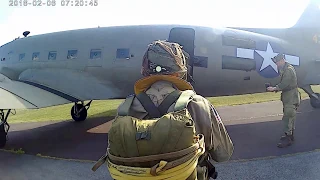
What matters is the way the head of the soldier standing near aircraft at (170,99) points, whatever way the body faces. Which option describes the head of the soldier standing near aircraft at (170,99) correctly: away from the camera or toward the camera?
away from the camera

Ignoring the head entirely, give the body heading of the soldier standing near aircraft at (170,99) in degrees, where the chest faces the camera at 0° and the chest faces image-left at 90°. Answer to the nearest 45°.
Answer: approximately 180°

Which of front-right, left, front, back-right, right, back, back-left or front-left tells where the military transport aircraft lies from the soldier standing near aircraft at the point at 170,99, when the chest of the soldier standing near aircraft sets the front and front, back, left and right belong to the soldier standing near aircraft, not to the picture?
front

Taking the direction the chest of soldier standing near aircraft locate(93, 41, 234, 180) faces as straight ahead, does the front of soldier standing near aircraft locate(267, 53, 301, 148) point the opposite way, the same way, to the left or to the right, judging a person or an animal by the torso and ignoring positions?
to the left

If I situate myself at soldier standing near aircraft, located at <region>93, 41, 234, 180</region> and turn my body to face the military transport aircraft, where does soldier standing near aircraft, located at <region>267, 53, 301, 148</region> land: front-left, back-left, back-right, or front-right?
front-right

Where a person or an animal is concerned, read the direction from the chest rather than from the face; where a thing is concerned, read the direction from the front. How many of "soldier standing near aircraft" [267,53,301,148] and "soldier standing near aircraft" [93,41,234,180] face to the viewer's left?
1

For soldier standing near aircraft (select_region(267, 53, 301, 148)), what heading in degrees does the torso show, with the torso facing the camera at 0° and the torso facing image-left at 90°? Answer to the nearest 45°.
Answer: approximately 90°
